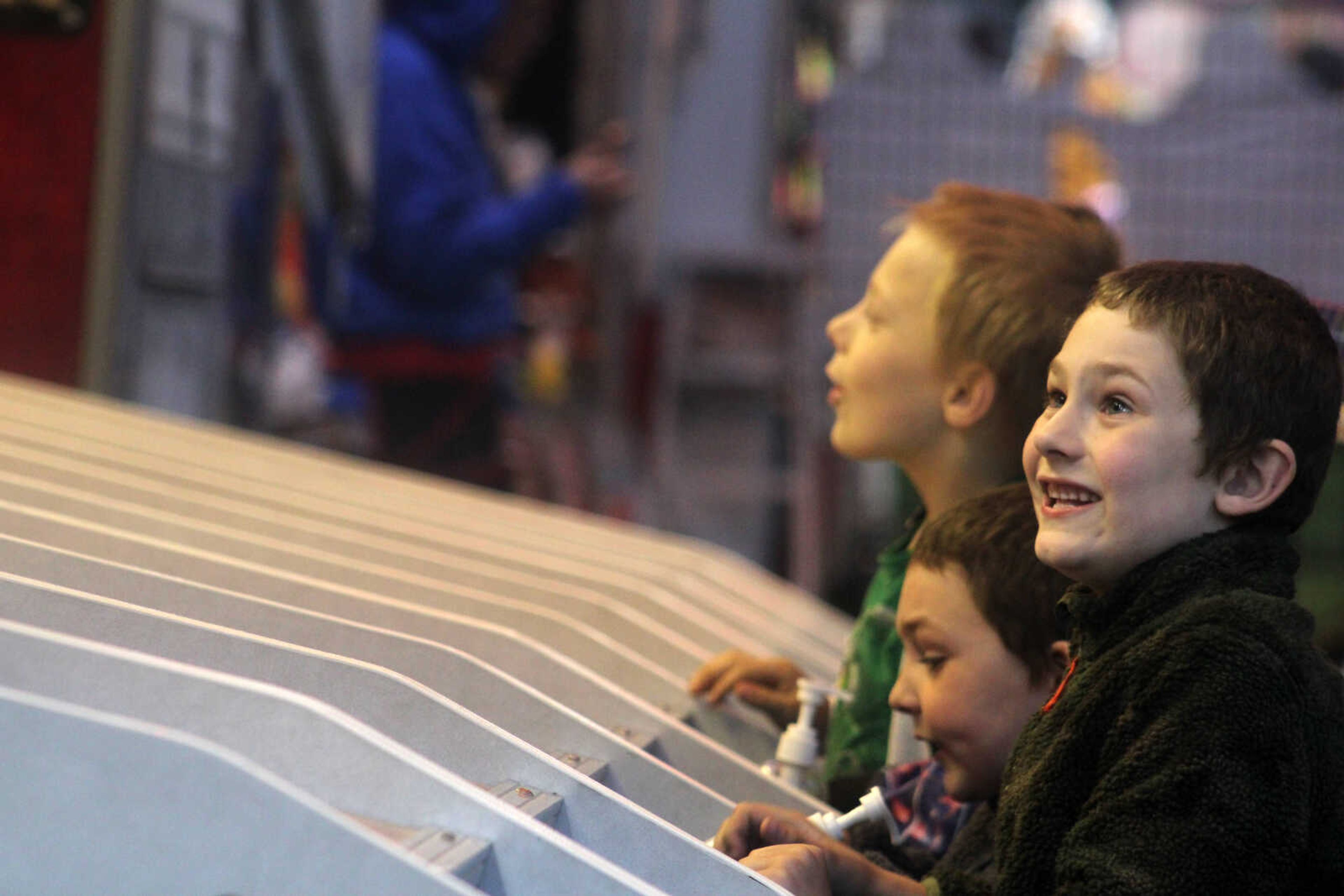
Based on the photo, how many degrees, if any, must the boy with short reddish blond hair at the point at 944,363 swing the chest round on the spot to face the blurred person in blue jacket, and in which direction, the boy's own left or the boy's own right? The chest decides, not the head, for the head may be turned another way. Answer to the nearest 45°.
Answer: approximately 45° to the boy's own right

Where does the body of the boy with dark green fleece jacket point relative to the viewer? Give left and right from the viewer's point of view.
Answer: facing to the left of the viewer

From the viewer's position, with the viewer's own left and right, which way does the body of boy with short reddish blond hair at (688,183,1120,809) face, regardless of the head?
facing to the left of the viewer

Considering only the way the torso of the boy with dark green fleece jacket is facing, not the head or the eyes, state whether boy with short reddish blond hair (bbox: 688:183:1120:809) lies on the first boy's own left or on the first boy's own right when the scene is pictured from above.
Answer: on the first boy's own right

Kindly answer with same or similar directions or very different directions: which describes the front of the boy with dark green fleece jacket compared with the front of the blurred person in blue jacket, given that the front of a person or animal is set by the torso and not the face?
very different directions

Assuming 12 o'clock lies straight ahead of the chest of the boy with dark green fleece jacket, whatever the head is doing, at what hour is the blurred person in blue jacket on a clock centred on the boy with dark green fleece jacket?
The blurred person in blue jacket is roughly at 2 o'clock from the boy with dark green fleece jacket.

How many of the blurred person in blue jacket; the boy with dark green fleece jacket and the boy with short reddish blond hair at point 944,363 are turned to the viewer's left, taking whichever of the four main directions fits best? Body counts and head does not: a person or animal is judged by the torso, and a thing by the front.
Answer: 2

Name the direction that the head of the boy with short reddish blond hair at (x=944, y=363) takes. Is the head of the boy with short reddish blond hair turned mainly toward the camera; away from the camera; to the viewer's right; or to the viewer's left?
to the viewer's left

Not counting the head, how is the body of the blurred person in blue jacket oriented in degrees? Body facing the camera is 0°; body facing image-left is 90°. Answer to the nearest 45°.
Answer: approximately 270°
